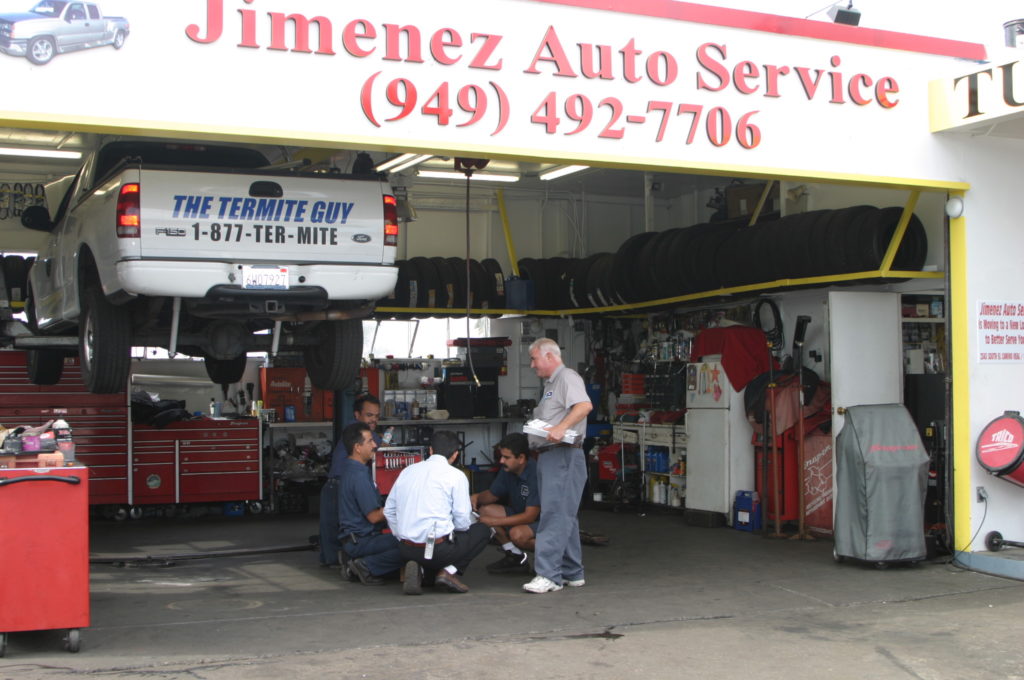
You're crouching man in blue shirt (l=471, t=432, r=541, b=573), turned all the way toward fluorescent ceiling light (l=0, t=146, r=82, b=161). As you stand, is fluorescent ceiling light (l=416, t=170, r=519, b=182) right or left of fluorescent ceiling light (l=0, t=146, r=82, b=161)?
right

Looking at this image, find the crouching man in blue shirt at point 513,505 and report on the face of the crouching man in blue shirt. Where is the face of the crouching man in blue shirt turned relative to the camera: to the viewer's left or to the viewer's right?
to the viewer's left

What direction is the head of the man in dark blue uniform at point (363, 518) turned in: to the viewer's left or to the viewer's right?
to the viewer's right

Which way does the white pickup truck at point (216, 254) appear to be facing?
away from the camera

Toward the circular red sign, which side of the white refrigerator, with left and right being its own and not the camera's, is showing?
left

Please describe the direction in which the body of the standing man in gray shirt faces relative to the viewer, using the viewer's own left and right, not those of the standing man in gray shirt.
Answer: facing to the left of the viewer

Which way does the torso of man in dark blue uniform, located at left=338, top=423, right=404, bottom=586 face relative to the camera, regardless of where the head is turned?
to the viewer's right
